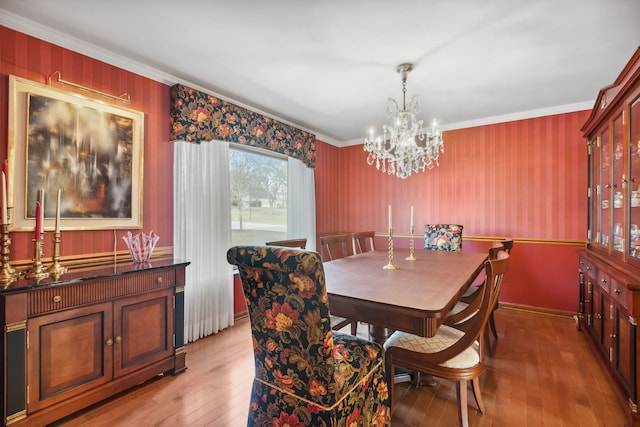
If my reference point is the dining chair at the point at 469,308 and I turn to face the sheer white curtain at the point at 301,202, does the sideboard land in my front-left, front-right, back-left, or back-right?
front-left

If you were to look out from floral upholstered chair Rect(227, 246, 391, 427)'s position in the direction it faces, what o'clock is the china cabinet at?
The china cabinet is roughly at 1 o'clock from the floral upholstered chair.

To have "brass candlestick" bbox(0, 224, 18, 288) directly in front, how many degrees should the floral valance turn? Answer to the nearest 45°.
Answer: approximately 90° to its right

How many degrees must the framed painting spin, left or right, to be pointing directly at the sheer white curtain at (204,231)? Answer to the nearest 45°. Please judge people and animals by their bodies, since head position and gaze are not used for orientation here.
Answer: approximately 45° to its left

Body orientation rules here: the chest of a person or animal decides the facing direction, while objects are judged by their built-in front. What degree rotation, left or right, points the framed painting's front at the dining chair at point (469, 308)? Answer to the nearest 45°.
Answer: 0° — it already faces it

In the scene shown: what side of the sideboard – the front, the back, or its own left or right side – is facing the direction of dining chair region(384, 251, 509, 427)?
front

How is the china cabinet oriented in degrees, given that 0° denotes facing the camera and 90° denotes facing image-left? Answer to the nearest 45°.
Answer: approximately 90°

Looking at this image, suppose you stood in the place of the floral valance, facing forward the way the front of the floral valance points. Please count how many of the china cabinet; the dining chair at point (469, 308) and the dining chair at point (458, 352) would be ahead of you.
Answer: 3

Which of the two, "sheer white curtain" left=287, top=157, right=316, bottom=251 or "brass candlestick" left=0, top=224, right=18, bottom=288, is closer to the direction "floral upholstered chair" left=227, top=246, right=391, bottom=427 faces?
the sheer white curtain

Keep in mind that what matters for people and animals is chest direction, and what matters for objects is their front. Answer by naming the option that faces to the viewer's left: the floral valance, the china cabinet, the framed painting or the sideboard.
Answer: the china cabinet

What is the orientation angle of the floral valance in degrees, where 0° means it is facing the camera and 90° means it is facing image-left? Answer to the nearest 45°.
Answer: approximately 315°

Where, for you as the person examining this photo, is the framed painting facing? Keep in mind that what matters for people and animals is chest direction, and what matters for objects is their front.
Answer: facing the viewer and to the right of the viewer

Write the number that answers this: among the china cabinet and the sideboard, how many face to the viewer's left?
1

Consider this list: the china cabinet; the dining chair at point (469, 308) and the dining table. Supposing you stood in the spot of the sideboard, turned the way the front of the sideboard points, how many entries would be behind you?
0

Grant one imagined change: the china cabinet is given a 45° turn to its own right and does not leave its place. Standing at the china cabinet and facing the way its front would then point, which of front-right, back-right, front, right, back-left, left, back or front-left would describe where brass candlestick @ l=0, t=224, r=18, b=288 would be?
left

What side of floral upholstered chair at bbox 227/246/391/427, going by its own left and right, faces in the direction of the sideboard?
left

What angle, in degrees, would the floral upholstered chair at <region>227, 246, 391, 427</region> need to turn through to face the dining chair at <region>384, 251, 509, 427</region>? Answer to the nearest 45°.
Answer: approximately 45° to its right
